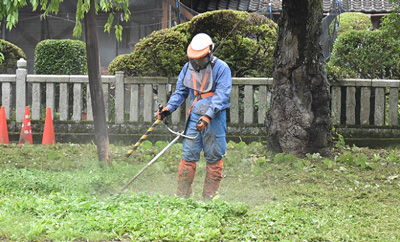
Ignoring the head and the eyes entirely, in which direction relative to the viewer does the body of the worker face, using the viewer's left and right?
facing the viewer and to the left of the viewer

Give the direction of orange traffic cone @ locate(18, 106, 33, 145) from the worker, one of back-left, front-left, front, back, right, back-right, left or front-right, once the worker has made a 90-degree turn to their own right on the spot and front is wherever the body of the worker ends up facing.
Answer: front

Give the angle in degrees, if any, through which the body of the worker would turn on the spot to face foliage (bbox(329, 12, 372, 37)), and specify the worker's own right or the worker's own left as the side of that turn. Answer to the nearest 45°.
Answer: approximately 180°

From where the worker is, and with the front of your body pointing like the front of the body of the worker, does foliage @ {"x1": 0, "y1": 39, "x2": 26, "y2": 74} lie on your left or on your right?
on your right

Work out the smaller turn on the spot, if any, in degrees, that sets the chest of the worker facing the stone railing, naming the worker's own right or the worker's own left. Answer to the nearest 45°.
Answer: approximately 135° to the worker's own right

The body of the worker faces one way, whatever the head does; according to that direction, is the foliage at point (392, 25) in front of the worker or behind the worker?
behind

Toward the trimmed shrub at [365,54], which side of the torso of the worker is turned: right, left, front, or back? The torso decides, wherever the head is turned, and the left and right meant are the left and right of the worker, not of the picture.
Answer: back

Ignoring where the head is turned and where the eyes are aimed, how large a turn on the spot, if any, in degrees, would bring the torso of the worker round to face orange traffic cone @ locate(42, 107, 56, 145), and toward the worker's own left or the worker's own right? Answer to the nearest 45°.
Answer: approximately 90° to the worker's own right

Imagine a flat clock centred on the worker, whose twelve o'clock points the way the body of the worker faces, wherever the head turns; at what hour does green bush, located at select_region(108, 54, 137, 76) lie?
The green bush is roughly at 4 o'clock from the worker.

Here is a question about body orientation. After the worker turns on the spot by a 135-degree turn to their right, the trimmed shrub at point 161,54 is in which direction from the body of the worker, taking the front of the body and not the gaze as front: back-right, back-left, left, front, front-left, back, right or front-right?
front

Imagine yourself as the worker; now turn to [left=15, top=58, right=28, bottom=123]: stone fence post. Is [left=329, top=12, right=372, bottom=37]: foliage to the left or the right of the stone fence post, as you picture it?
right

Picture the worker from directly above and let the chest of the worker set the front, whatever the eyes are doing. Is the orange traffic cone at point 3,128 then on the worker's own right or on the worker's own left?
on the worker's own right
